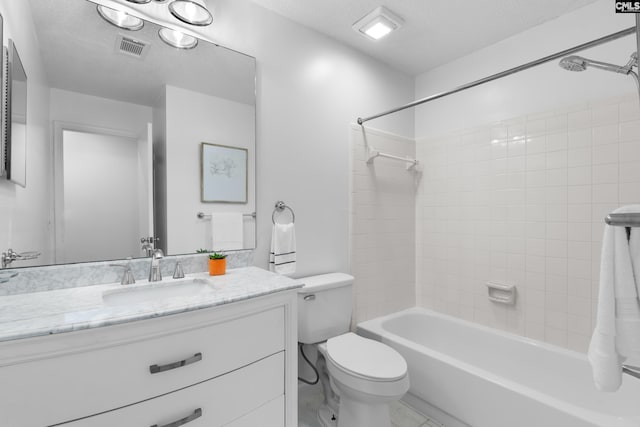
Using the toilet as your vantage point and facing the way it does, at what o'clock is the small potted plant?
The small potted plant is roughly at 4 o'clock from the toilet.

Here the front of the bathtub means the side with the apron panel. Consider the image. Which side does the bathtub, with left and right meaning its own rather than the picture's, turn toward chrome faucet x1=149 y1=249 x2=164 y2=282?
front

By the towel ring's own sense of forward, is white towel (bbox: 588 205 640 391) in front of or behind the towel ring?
in front

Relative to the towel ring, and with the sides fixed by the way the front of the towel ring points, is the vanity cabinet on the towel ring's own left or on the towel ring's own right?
on the towel ring's own right

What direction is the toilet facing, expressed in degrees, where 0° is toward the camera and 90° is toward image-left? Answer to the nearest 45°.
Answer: approximately 315°

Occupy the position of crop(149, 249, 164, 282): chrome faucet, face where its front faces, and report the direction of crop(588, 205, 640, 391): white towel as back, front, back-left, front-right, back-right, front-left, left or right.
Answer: front-left

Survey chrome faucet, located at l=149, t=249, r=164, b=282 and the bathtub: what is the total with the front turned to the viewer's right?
0

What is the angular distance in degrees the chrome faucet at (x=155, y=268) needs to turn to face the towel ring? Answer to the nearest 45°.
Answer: approximately 90° to its left

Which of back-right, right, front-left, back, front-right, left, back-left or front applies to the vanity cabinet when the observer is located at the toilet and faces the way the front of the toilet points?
right

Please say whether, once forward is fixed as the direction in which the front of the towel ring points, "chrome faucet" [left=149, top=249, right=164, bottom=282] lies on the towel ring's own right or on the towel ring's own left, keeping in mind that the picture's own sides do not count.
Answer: on the towel ring's own right
